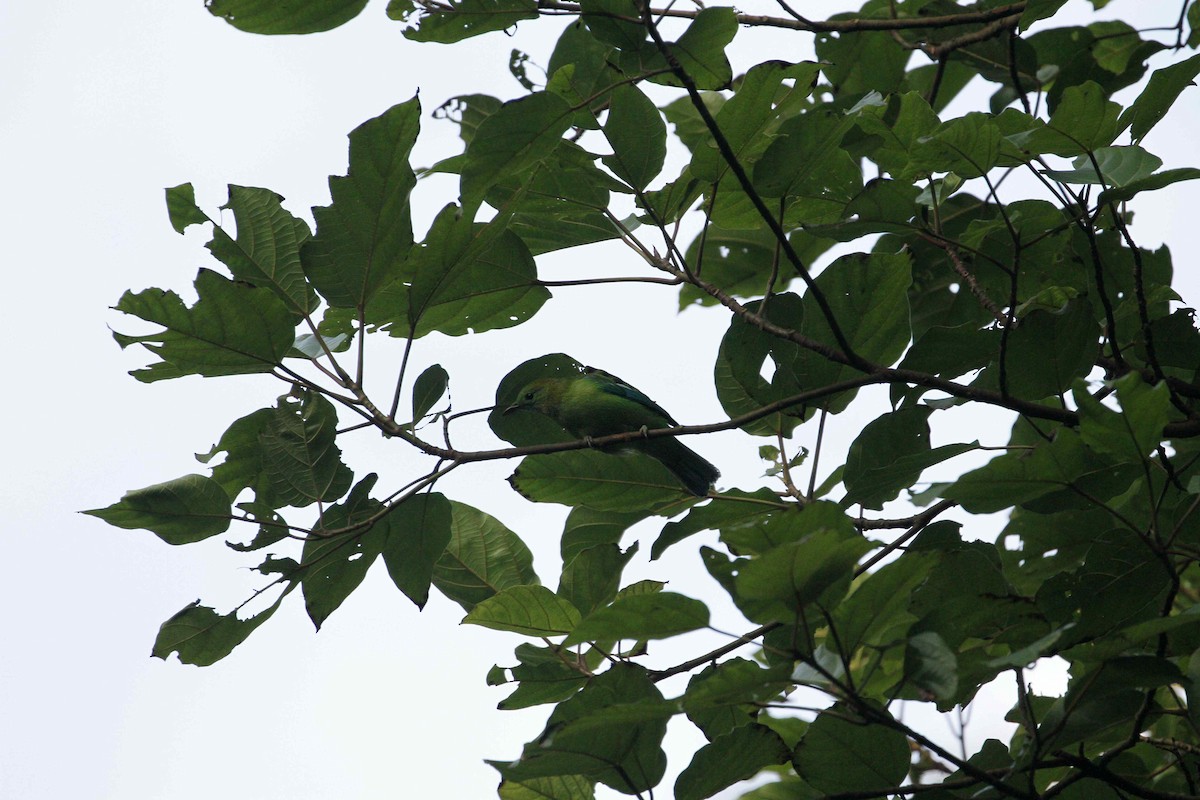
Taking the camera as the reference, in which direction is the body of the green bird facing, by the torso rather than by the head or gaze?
to the viewer's left
